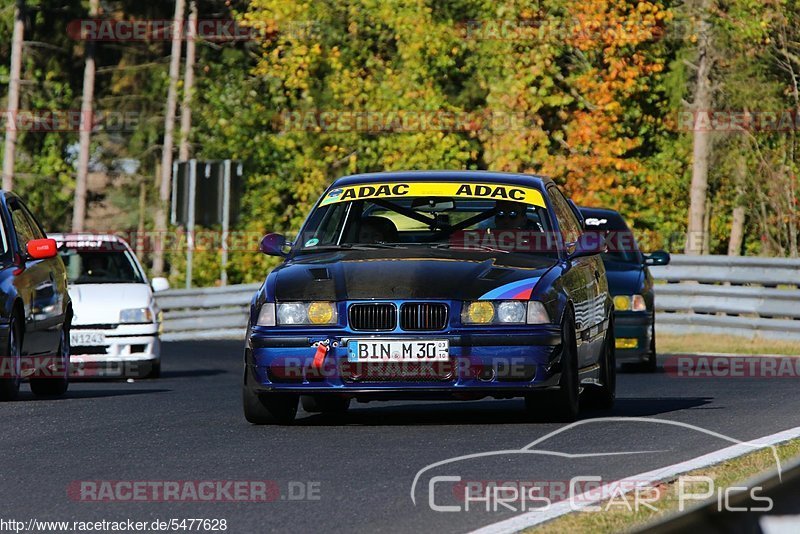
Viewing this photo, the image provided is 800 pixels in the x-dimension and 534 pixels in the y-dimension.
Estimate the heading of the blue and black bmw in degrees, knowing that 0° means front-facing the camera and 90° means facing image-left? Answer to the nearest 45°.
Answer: approximately 0°

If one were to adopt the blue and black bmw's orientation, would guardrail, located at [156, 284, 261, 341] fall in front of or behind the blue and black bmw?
behind

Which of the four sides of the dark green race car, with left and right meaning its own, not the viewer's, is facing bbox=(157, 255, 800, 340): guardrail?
back

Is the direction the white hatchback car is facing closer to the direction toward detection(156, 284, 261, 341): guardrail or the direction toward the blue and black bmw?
the blue and black bmw

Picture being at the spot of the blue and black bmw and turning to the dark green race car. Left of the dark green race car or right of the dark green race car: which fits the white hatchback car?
left

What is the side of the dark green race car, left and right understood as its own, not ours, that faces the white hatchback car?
right

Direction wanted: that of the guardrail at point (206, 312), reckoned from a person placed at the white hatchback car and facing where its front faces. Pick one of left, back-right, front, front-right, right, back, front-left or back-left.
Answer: back

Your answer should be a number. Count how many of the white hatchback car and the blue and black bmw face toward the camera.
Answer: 2

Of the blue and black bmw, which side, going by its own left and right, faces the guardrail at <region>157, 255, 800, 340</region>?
back

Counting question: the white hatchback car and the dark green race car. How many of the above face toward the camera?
2

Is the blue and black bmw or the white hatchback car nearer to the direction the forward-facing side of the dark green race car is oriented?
the blue and black bmw
